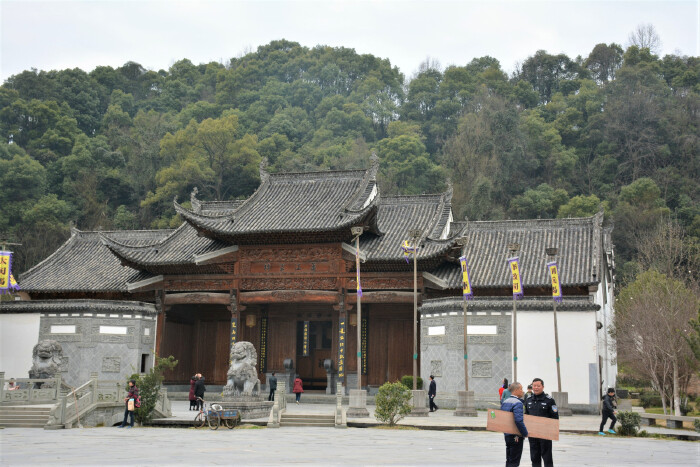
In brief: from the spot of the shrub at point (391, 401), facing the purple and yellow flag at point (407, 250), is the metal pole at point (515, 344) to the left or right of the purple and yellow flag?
right

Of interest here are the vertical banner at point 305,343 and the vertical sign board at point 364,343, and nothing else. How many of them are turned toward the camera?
2

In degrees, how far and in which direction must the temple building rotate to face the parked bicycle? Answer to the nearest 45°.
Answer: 0° — it already faces it

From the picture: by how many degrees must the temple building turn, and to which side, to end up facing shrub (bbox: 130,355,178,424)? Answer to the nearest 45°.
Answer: approximately 45° to its right

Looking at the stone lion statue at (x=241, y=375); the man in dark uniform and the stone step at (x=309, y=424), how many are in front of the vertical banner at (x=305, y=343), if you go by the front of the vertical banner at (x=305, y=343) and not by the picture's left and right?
3

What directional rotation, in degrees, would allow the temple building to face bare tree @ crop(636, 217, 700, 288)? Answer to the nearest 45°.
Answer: approximately 135° to its left

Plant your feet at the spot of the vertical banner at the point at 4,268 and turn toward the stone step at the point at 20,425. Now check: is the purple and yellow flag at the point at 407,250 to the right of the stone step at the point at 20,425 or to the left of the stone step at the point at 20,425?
left

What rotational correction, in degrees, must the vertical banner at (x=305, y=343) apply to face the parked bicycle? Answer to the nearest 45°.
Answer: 0° — it already faces it
